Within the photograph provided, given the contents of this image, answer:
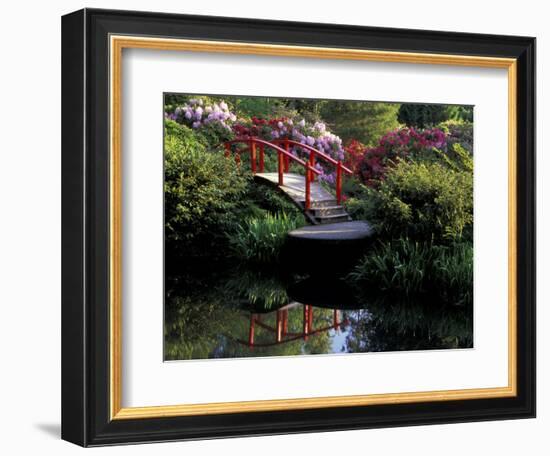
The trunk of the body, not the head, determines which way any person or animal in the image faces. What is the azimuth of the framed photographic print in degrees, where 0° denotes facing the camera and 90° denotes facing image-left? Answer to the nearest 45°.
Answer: approximately 315°
